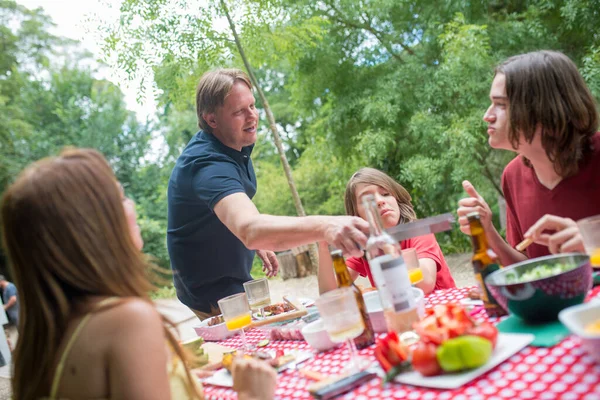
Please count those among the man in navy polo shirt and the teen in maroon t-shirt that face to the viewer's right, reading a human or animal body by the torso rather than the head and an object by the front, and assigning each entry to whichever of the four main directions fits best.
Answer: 1

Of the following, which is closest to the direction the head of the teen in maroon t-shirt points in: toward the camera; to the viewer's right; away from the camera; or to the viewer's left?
to the viewer's left

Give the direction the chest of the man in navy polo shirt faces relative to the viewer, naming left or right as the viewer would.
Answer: facing to the right of the viewer

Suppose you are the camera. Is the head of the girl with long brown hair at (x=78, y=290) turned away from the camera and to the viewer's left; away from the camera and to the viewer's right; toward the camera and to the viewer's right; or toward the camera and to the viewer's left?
away from the camera and to the viewer's right

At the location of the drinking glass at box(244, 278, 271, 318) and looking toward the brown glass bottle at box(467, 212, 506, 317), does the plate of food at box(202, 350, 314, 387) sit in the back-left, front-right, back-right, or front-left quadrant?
front-right

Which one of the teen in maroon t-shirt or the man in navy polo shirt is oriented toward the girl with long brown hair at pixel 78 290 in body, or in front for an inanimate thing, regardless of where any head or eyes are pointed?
the teen in maroon t-shirt

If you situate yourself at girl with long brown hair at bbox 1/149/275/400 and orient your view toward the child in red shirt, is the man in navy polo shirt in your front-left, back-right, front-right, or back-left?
front-left

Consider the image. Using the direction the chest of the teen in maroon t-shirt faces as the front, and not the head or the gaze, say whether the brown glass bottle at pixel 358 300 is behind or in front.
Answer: in front

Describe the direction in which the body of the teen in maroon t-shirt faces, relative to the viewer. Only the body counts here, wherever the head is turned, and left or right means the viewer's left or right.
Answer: facing the viewer and to the left of the viewer

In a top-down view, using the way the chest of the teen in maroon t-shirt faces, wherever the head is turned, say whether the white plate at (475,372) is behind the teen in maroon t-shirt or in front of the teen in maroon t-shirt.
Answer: in front

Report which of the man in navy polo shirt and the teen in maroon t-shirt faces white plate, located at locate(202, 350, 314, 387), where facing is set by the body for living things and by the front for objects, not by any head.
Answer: the teen in maroon t-shirt

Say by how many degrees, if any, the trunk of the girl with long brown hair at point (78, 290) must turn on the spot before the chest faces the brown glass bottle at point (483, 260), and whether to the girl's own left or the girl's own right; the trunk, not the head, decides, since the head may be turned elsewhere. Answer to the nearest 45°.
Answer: approximately 45° to the girl's own right
